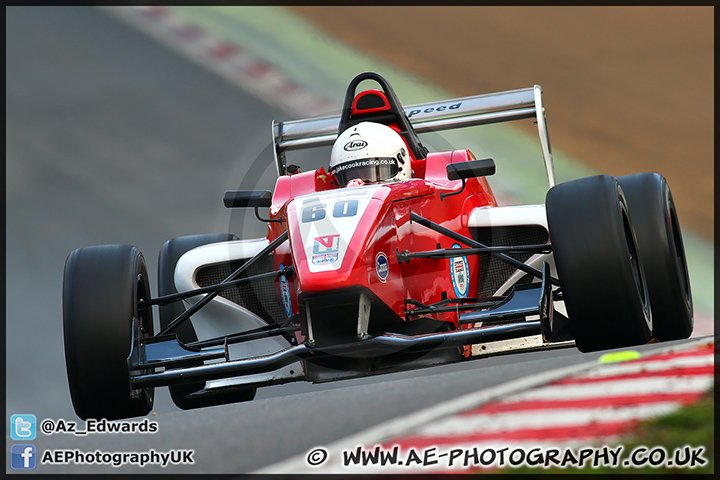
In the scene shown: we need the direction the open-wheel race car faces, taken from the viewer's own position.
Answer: facing the viewer
